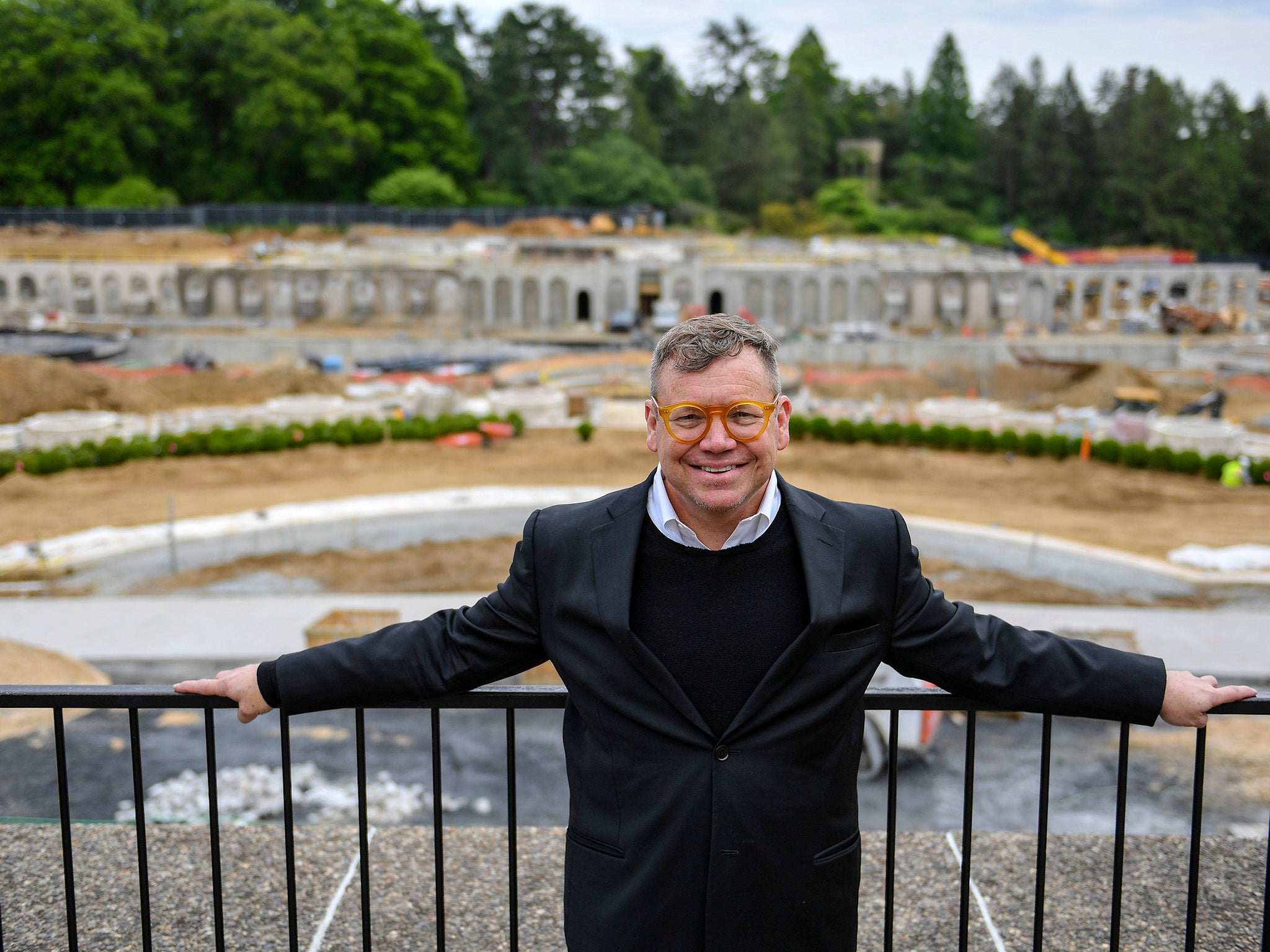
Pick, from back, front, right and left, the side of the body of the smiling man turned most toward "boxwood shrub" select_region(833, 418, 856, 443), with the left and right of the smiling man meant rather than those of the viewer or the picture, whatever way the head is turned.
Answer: back

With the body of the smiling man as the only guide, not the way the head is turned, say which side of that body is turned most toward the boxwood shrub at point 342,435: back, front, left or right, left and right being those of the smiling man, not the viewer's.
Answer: back

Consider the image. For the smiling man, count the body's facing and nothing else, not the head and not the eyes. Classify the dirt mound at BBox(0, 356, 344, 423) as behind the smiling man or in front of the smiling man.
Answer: behind

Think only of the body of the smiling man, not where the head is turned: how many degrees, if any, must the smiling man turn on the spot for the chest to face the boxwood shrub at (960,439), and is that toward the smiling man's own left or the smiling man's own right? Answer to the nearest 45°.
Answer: approximately 180°

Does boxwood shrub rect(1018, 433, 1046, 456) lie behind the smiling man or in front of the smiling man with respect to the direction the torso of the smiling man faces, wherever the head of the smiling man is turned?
behind

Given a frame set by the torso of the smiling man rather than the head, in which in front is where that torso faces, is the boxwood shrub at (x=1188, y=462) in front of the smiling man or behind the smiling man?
behind

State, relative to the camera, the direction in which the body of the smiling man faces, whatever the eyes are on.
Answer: toward the camera

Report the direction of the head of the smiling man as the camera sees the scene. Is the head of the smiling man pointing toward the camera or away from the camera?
toward the camera

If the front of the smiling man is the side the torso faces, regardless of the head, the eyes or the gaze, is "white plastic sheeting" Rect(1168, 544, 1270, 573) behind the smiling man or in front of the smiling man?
behind

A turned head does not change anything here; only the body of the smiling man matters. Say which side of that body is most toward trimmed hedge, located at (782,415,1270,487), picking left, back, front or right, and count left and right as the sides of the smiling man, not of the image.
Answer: back

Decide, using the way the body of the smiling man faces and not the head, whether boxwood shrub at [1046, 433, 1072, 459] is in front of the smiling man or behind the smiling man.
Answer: behind
